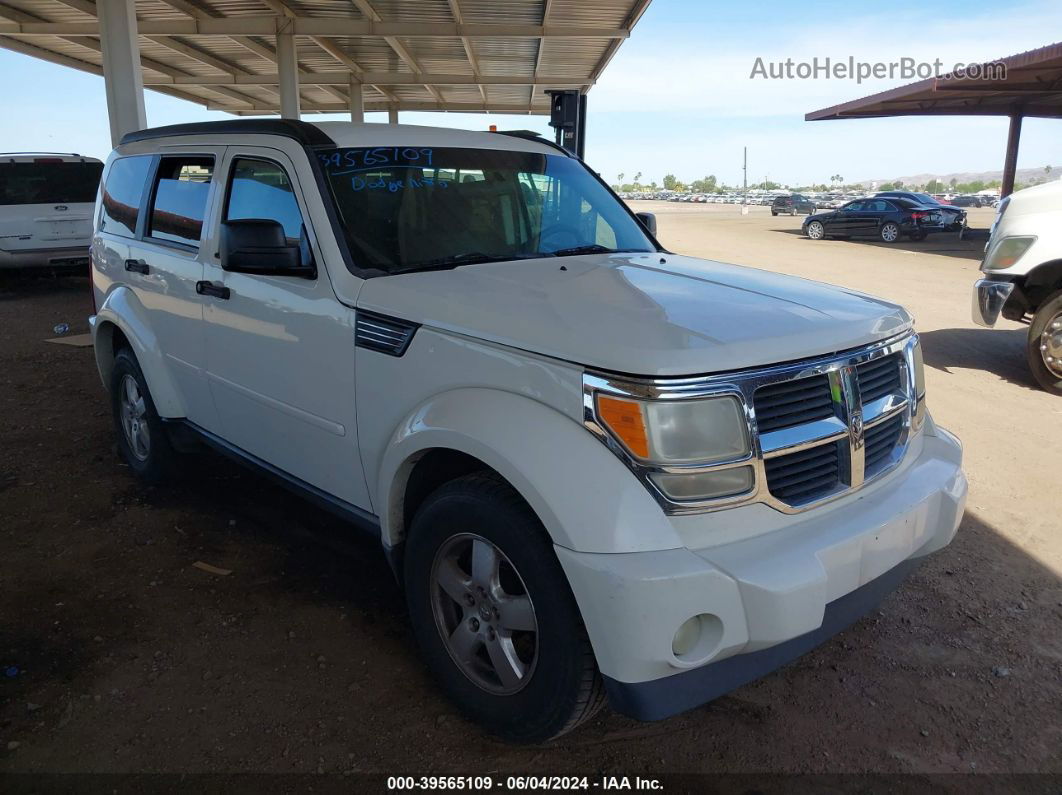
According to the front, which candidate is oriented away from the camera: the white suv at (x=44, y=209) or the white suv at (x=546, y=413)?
the white suv at (x=44, y=209)

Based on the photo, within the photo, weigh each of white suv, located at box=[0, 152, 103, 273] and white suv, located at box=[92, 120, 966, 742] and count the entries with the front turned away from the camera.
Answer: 1

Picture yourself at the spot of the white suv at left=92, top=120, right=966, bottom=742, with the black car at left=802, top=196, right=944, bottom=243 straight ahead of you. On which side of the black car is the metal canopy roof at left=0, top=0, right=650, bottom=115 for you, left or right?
left

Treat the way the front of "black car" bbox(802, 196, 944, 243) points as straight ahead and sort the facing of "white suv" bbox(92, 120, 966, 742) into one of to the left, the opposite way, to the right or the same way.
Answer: the opposite way

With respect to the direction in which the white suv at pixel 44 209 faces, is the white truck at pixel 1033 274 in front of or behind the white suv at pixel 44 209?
behind

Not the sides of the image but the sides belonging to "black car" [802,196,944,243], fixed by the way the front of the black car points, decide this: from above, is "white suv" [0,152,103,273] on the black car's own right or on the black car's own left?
on the black car's own left

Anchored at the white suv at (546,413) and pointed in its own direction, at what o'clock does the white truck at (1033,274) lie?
the white truck at (1033,274) is roughly at 9 o'clock from the white suv at (546,413).

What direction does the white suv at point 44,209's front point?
away from the camera

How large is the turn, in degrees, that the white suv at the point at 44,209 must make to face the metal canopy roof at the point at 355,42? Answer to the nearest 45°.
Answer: approximately 45° to its right

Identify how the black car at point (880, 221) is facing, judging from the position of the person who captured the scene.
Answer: facing away from the viewer and to the left of the viewer
